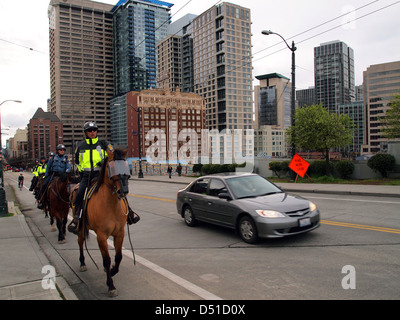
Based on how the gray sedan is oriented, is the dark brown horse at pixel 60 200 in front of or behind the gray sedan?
behind

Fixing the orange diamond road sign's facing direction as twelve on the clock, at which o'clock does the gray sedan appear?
The gray sedan is roughly at 12 o'clock from the orange diamond road sign.

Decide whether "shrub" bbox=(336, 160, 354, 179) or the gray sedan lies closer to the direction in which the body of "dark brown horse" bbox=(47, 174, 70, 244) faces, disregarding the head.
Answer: the gray sedan

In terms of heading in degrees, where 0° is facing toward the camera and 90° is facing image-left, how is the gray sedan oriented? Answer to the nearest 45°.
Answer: approximately 315°

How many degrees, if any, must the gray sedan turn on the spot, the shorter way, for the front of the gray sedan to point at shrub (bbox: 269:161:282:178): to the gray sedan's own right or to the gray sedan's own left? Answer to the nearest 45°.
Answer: approximately 135° to the gray sedan's own left
